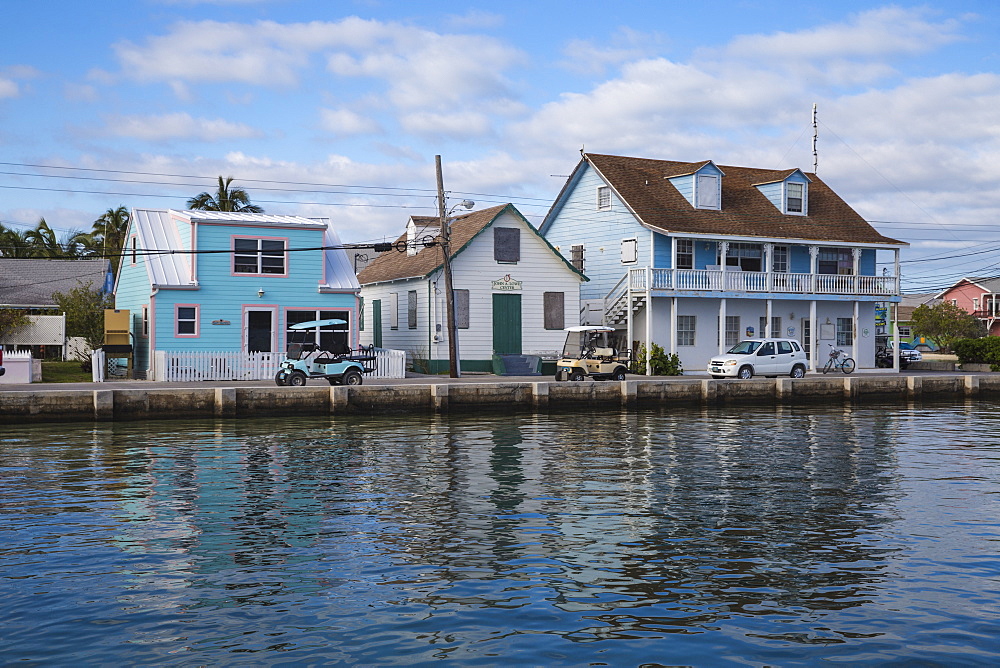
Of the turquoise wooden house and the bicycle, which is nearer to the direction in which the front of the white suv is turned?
the turquoise wooden house

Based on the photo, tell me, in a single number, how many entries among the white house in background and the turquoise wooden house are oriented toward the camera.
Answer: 2

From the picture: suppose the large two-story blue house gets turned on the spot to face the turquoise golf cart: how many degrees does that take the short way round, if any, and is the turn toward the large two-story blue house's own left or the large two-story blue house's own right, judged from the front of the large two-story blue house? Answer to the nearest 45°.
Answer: approximately 90° to the large two-story blue house's own right

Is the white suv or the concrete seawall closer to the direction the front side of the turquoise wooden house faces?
the concrete seawall

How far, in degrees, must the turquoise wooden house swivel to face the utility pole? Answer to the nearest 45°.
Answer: approximately 90° to its left

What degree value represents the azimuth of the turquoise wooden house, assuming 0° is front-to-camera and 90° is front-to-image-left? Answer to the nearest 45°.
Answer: approximately 0°

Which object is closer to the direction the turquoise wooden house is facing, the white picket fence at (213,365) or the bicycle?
the white picket fence

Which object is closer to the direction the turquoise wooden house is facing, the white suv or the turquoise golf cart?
the turquoise golf cart
